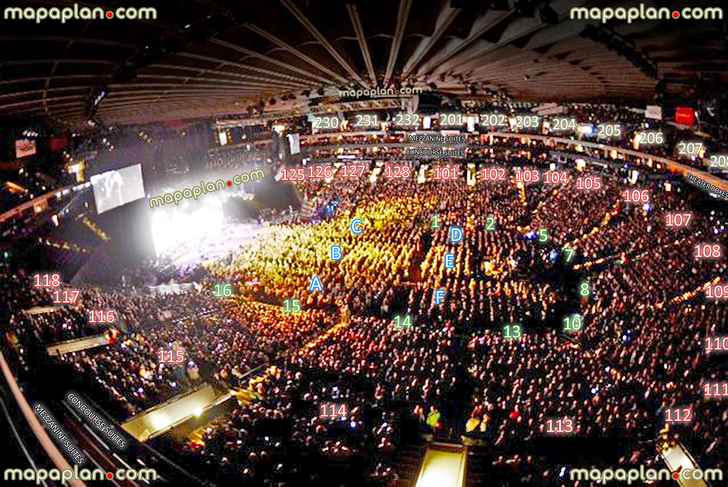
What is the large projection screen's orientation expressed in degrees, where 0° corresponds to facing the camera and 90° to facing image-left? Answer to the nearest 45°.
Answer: approximately 315°
